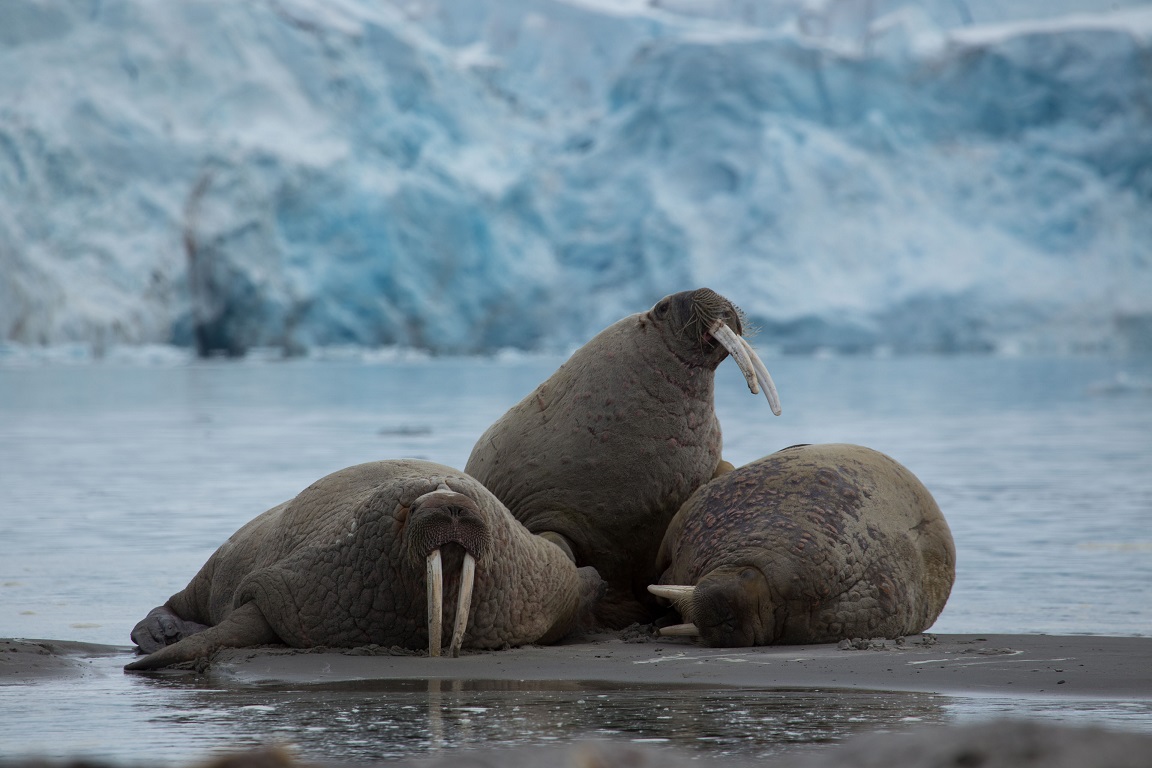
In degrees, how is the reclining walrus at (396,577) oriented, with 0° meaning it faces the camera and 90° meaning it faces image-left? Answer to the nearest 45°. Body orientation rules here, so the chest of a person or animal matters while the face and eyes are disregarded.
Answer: approximately 315°

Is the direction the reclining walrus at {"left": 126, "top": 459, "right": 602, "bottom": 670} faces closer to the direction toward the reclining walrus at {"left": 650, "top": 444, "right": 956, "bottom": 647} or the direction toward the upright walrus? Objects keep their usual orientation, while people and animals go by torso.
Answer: the reclining walrus

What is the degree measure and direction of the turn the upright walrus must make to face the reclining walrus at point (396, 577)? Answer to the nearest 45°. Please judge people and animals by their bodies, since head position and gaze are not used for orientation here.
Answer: approximately 135° to its right

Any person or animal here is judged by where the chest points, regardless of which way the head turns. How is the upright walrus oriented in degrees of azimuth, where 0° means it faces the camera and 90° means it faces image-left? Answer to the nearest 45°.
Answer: approximately 270°

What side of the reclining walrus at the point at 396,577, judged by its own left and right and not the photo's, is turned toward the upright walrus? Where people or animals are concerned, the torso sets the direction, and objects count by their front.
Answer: left

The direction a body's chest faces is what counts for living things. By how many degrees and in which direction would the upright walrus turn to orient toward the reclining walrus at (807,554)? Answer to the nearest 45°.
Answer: approximately 45° to its right

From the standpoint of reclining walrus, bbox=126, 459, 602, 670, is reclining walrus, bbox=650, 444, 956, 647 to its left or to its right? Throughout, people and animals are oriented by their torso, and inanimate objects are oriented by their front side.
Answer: on its left
